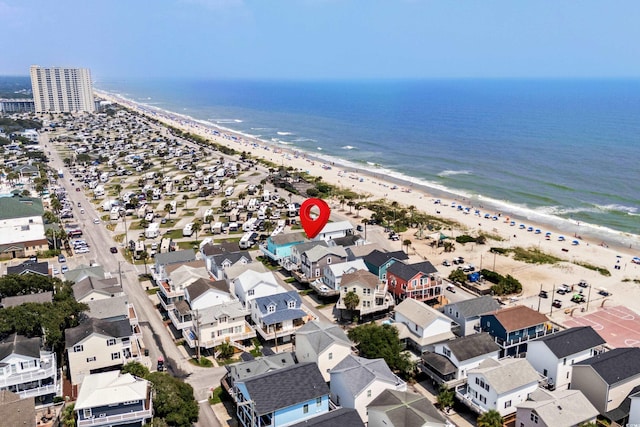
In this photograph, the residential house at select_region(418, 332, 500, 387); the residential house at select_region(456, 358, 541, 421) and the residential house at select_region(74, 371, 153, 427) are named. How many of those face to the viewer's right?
0

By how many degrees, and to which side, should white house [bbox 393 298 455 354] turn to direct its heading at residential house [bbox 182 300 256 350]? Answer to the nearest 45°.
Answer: approximately 45° to its right

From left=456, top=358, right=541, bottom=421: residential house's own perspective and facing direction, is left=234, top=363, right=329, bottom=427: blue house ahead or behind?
ahead

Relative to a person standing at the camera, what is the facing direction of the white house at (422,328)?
facing the viewer and to the left of the viewer

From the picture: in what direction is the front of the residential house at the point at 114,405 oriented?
toward the camera

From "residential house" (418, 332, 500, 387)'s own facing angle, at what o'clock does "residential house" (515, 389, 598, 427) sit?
"residential house" (515, 389, 598, 427) is roughly at 9 o'clock from "residential house" (418, 332, 500, 387).

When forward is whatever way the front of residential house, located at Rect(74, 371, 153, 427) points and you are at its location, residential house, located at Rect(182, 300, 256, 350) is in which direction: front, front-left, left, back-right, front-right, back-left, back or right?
back-left

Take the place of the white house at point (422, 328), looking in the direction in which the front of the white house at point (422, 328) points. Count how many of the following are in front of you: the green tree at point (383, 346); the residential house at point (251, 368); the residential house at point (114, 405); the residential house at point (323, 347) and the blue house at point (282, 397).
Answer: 5

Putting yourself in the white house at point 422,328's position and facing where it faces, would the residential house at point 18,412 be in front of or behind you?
in front

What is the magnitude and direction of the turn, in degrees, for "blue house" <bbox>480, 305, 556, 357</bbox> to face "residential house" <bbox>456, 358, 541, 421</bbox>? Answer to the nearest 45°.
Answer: approximately 45° to its right
